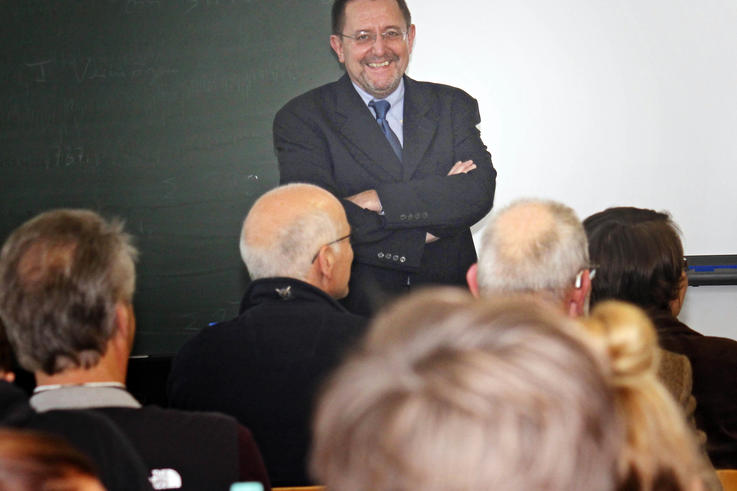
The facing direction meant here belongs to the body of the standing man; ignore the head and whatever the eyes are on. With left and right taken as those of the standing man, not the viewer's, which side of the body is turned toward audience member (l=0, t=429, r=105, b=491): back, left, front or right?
front

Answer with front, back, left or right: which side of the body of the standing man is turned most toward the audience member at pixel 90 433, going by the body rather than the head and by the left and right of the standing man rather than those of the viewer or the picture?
front

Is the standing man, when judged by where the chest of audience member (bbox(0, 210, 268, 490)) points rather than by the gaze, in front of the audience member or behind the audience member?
in front

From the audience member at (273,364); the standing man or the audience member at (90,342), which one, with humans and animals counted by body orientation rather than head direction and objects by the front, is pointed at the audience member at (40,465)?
the standing man

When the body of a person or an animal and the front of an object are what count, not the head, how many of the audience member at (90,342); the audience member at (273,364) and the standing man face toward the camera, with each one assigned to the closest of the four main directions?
1

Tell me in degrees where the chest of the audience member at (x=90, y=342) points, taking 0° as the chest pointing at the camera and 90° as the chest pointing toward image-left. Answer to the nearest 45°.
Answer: approximately 225°

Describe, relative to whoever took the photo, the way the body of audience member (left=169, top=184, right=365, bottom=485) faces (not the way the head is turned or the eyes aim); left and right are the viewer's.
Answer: facing away from the viewer and to the right of the viewer

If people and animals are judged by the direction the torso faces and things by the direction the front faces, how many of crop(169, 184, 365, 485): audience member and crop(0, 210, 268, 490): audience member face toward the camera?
0

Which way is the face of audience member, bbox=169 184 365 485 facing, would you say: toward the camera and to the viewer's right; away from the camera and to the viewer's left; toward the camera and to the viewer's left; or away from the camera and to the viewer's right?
away from the camera and to the viewer's right

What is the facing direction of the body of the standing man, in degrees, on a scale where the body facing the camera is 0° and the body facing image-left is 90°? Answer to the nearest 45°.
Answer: approximately 0°

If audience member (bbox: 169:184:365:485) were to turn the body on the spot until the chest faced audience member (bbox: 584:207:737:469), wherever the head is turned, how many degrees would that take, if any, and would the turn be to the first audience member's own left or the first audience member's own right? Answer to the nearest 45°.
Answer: approximately 45° to the first audience member's own right
